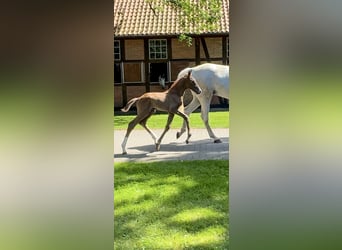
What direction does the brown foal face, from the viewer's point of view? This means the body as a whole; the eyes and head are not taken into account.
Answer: to the viewer's right
